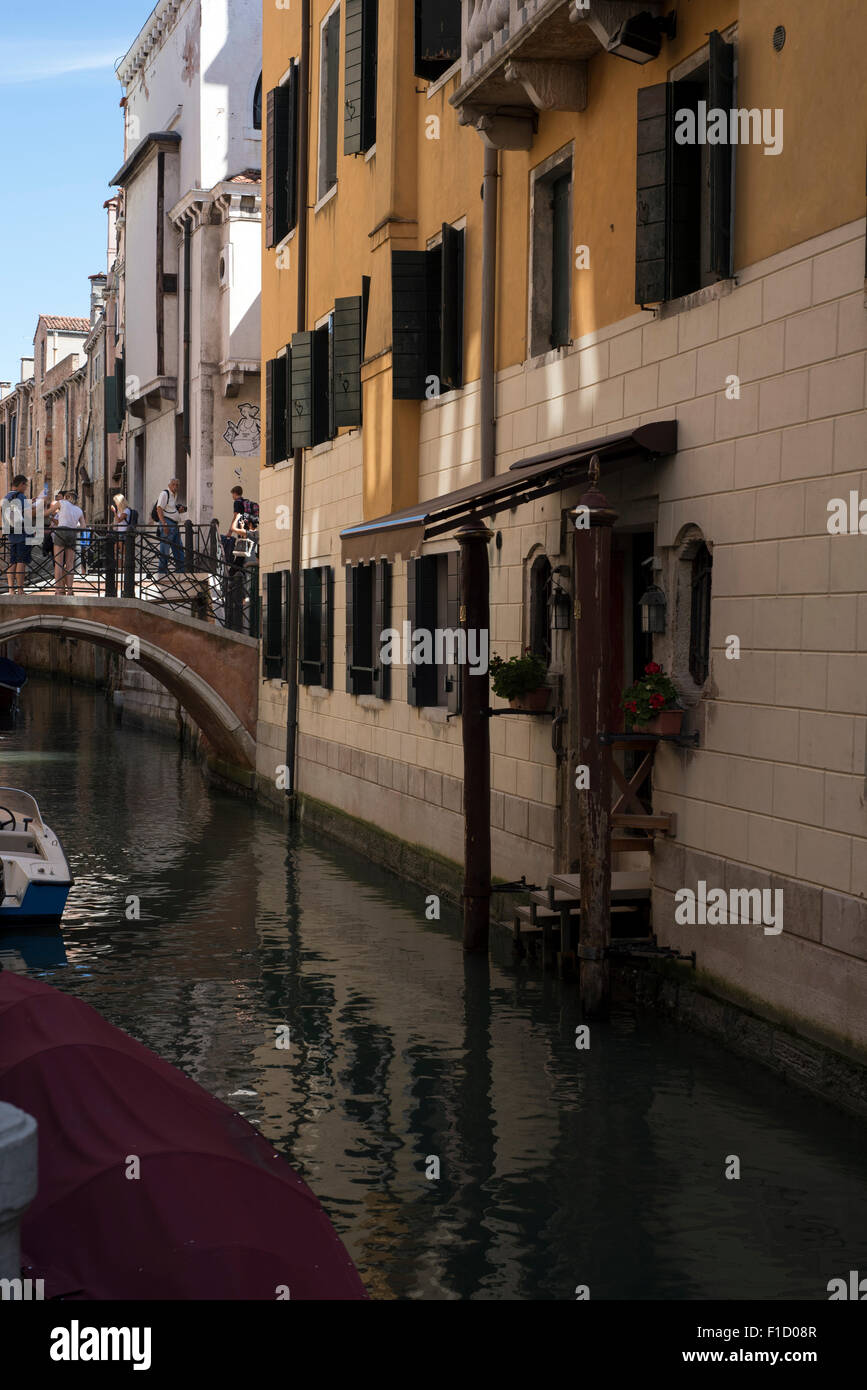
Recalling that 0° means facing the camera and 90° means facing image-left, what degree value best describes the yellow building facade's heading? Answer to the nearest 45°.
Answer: approximately 45°

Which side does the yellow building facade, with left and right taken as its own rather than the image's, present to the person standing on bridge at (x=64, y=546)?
right

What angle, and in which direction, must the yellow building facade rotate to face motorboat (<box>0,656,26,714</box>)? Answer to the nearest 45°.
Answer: approximately 90° to its right

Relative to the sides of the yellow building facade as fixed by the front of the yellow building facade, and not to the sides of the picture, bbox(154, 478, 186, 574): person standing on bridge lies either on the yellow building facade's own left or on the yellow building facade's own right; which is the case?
on the yellow building facade's own right

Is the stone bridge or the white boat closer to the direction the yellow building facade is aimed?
the white boat

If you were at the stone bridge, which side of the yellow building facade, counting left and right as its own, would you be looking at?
right

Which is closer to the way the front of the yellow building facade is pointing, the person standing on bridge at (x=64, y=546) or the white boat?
the white boat
